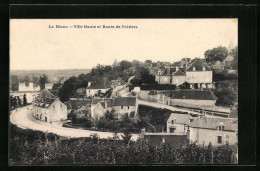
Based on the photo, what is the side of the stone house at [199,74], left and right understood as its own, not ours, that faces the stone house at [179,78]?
right

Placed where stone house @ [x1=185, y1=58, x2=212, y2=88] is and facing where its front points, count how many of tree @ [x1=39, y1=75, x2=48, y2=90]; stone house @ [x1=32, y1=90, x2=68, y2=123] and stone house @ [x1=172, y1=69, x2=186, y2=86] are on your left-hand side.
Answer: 0

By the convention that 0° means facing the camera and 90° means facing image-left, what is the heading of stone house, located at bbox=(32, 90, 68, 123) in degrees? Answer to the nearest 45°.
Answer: approximately 45°

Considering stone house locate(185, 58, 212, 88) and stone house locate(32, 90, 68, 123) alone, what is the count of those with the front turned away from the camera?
0

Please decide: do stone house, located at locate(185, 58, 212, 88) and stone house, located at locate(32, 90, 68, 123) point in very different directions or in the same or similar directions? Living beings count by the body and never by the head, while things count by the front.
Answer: same or similar directions

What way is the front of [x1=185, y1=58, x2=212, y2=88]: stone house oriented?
toward the camera

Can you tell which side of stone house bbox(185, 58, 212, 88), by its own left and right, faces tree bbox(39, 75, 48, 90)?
right
